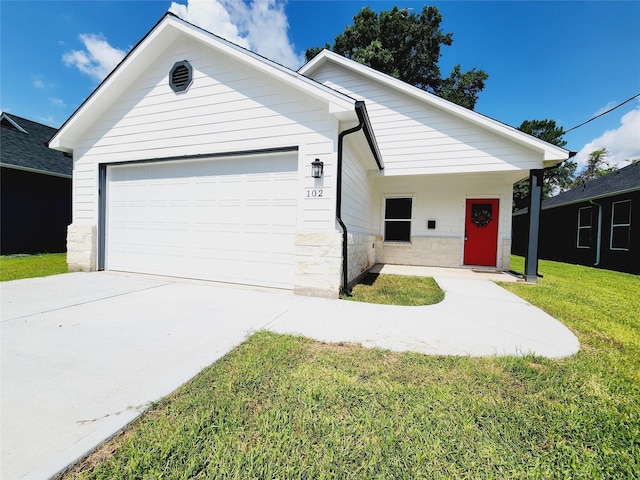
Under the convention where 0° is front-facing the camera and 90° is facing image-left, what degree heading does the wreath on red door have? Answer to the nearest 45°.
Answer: approximately 0°

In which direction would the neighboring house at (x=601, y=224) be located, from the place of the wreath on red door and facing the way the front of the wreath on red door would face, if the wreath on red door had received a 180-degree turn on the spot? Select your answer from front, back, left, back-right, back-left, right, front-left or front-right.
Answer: front-right

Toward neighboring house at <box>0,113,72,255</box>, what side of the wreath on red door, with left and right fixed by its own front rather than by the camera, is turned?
right
